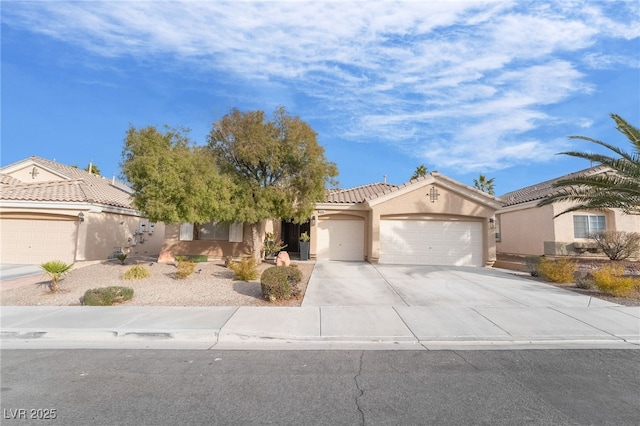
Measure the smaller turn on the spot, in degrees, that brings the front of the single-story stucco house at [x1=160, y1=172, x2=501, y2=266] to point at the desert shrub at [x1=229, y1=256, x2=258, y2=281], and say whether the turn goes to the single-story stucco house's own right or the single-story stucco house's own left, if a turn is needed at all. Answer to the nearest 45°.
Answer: approximately 45° to the single-story stucco house's own right

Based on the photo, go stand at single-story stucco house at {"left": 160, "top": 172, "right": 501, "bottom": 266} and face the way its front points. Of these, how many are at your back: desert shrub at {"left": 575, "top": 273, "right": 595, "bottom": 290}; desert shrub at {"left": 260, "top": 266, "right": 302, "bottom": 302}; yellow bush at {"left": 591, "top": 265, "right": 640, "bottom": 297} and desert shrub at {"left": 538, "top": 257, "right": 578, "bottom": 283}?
0

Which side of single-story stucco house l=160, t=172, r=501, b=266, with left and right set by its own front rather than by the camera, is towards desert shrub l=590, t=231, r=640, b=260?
left

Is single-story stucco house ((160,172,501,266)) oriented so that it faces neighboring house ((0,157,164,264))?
no

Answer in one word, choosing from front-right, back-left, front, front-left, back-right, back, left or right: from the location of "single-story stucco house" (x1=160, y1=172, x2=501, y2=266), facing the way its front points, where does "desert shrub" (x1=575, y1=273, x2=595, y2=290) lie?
front-left

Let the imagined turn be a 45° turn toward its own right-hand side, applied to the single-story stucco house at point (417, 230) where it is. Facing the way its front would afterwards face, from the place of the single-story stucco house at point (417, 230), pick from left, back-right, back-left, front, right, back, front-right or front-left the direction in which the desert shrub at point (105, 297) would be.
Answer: front

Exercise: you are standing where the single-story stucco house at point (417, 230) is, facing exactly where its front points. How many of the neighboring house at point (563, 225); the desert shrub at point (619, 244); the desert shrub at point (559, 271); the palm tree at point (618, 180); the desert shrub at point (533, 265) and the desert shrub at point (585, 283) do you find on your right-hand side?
0

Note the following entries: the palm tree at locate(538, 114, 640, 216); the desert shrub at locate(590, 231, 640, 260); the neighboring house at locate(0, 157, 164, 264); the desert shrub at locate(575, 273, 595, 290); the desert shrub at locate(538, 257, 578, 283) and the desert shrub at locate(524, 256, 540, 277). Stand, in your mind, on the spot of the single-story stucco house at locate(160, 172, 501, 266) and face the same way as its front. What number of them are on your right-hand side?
1

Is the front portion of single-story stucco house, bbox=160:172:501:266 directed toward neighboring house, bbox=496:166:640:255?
no

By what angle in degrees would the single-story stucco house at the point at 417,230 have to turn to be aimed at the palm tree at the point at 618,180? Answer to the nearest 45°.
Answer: approximately 45° to its left

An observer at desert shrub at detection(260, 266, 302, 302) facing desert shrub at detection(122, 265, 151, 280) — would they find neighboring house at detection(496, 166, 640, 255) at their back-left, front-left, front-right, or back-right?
back-right

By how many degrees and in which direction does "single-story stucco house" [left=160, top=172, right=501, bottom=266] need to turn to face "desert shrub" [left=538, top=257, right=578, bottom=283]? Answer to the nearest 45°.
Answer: approximately 45° to its left

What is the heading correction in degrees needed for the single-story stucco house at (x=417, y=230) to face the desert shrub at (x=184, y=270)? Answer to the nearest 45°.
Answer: approximately 45° to its right

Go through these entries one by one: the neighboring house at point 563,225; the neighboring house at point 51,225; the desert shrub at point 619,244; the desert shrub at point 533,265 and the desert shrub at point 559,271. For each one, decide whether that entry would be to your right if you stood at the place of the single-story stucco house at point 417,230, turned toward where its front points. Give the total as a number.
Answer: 1

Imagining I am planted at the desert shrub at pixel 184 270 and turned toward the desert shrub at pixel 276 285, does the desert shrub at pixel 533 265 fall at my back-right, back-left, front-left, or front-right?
front-left

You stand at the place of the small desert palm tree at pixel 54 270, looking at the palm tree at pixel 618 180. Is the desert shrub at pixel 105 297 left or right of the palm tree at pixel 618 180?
right

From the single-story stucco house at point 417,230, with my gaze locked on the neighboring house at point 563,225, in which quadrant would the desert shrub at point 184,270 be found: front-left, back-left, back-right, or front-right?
back-right

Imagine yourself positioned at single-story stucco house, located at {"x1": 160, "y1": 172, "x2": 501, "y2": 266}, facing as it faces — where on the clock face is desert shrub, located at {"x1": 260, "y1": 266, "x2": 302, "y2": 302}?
The desert shrub is roughly at 1 o'clock from the single-story stucco house.

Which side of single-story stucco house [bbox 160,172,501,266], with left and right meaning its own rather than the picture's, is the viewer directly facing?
front

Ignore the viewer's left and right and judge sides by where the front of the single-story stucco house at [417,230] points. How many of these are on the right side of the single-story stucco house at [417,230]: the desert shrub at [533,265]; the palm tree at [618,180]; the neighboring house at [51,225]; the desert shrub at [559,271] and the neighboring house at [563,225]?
1

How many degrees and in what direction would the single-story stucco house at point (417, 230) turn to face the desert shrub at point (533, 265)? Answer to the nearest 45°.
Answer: approximately 45° to its left

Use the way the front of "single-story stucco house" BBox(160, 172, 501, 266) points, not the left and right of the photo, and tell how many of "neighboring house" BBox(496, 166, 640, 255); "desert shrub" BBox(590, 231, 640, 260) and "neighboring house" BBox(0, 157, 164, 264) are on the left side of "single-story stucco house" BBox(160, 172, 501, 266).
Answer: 2
